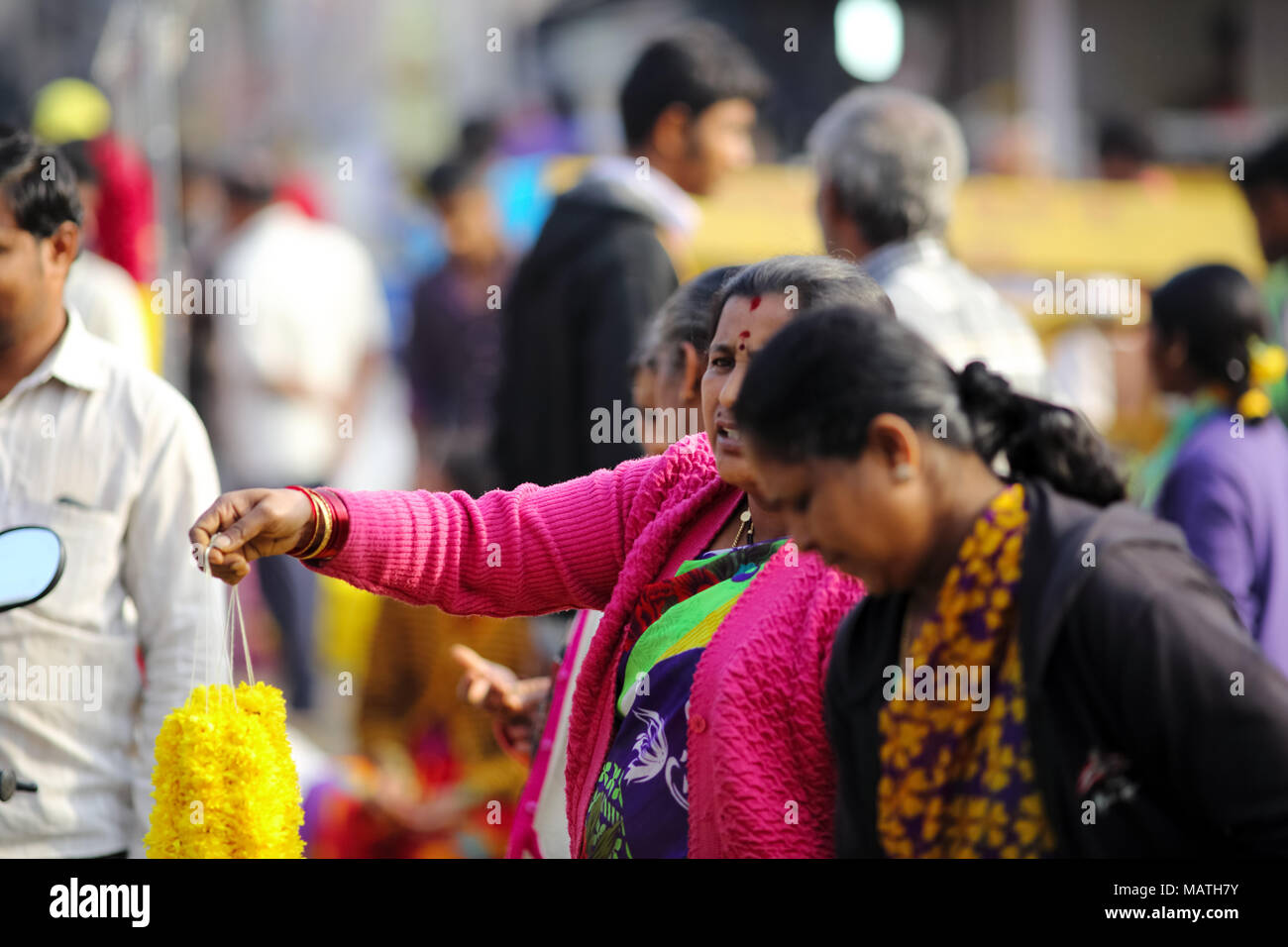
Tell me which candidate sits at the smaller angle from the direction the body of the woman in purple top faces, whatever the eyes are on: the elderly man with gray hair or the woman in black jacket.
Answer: the elderly man with gray hair

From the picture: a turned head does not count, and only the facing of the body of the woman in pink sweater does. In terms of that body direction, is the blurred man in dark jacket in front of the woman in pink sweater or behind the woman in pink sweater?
behind

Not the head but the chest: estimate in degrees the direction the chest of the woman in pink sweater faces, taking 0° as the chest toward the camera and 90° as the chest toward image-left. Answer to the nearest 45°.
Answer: approximately 45°

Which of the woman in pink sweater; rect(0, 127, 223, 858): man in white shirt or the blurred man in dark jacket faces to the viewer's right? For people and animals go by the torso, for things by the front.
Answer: the blurred man in dark jacket

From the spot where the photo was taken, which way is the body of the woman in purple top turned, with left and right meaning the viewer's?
facing away from the viewer and to the left of the viewer

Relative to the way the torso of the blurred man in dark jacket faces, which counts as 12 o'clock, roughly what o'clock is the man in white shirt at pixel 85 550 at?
The man in white shirt is roughly at 4 o'clock from the blurred man in dark jacket.

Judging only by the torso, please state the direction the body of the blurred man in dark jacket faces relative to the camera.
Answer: to the viewer's right

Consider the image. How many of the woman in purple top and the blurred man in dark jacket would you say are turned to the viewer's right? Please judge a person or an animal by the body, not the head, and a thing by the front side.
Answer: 1

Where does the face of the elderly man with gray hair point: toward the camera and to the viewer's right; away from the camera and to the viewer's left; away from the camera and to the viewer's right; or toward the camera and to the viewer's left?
away from the camera and to the viewer's left
